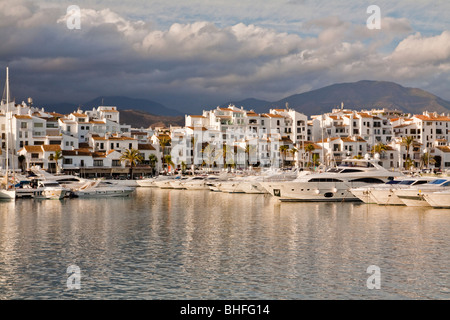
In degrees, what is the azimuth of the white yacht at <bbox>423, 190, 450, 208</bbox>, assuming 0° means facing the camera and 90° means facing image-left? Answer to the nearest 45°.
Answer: approximately 90°

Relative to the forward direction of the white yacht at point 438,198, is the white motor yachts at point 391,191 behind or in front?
in front
